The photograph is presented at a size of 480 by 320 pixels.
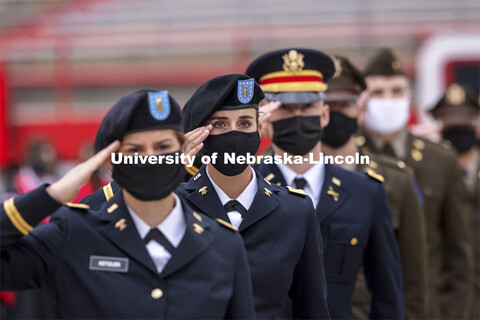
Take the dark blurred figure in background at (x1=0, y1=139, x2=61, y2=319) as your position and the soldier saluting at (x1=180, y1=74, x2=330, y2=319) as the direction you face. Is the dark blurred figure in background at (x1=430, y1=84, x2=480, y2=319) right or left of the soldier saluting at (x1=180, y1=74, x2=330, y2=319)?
left

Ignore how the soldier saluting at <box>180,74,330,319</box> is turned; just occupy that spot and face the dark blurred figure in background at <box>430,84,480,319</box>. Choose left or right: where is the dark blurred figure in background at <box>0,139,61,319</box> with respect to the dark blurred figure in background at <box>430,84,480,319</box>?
left

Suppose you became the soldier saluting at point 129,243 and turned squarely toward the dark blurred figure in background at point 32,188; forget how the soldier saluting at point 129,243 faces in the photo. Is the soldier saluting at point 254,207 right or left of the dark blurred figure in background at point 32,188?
right

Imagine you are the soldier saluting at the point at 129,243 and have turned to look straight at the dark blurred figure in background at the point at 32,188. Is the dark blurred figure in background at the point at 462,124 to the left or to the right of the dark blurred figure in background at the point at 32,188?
right

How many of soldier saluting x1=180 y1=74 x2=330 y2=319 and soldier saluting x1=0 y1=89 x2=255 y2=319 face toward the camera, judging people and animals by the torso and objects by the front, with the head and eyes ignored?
2

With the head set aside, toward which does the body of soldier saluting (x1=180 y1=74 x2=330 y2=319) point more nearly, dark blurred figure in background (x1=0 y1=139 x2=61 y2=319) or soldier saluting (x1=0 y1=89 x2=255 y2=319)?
the soldier saluting

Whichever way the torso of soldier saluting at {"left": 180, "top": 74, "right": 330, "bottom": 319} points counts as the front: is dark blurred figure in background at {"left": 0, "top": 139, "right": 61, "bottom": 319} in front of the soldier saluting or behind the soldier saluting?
behind

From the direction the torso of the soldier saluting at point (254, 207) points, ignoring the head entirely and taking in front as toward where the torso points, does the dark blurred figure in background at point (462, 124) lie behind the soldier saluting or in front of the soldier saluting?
behind

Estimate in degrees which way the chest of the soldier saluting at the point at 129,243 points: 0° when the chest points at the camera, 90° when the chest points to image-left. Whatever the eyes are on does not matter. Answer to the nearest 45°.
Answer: approximately 0°

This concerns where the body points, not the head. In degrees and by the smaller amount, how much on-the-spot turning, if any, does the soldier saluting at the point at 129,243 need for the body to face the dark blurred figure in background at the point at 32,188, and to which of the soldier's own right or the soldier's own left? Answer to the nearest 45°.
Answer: approximately 180°
